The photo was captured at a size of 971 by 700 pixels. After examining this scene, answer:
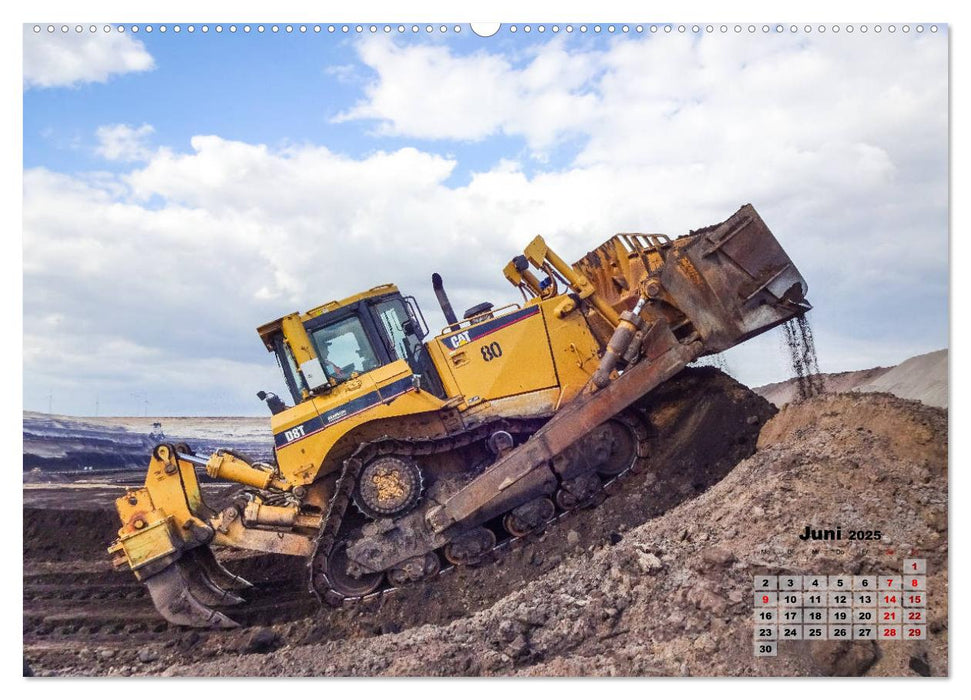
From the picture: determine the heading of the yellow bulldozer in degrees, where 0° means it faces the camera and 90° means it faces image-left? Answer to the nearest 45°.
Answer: approximately 270°

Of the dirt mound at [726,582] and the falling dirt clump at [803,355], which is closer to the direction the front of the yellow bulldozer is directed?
the falling dirt clump

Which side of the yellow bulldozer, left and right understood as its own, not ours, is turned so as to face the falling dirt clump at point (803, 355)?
front
